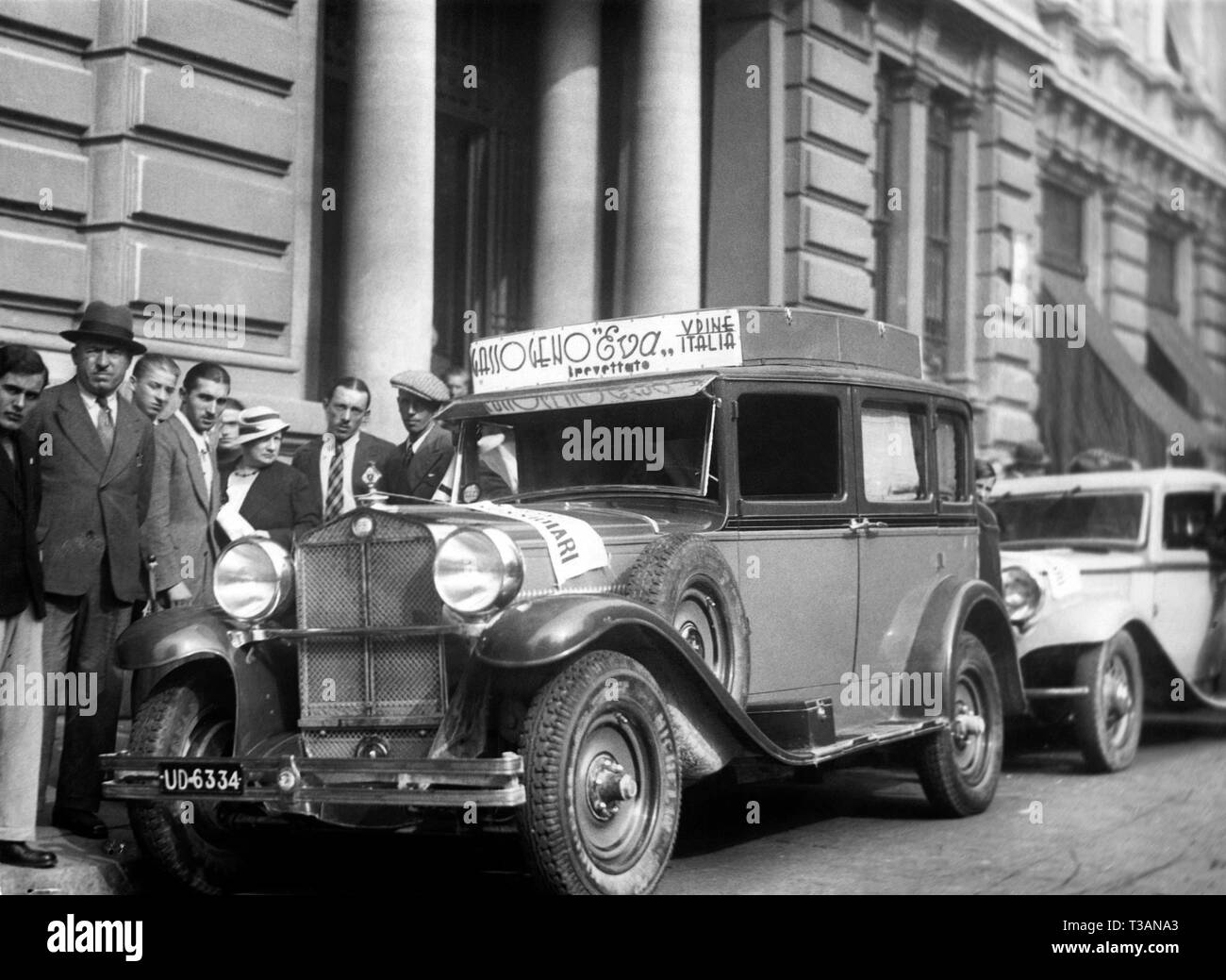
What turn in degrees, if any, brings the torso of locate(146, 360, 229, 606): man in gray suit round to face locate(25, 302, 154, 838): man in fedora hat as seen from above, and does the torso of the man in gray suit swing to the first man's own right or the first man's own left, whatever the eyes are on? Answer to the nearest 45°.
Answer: approximately 90° to the first man's own right

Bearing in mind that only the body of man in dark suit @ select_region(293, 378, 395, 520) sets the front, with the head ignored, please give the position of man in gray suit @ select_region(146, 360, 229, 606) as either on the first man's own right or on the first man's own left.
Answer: on the first man's own right

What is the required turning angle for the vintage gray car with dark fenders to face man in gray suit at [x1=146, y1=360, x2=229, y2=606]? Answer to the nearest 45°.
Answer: approximately 90° to its right

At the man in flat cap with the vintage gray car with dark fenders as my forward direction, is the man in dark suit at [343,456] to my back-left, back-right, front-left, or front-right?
back-right

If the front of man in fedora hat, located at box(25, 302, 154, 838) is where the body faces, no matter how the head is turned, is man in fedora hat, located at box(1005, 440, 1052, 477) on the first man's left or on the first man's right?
on the first man's left

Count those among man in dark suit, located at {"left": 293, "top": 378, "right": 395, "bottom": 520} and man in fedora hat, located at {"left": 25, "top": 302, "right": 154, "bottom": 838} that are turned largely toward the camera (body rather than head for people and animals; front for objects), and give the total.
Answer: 2

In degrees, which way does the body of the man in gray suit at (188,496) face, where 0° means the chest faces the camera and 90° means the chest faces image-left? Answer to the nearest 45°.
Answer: approximately 315°
